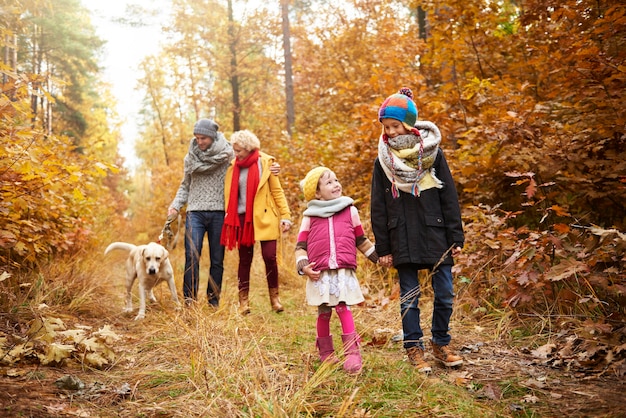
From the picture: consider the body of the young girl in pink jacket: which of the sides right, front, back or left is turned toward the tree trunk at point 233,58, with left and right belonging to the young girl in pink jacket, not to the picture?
back

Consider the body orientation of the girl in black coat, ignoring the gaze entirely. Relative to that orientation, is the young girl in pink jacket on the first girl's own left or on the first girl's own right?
on the first girl's own right

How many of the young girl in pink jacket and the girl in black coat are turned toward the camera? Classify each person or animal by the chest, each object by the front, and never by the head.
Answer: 2

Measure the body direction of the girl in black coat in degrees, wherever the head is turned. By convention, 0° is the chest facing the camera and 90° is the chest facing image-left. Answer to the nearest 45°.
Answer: approximately 0°

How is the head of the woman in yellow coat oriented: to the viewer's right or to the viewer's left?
to the viewer's left

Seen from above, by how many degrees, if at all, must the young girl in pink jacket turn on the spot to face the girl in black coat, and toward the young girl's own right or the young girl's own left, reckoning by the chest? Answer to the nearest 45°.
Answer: approximately 90° to the young girl's own left

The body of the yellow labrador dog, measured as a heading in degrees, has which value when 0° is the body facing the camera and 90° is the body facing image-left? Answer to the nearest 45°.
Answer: approximately 315°
